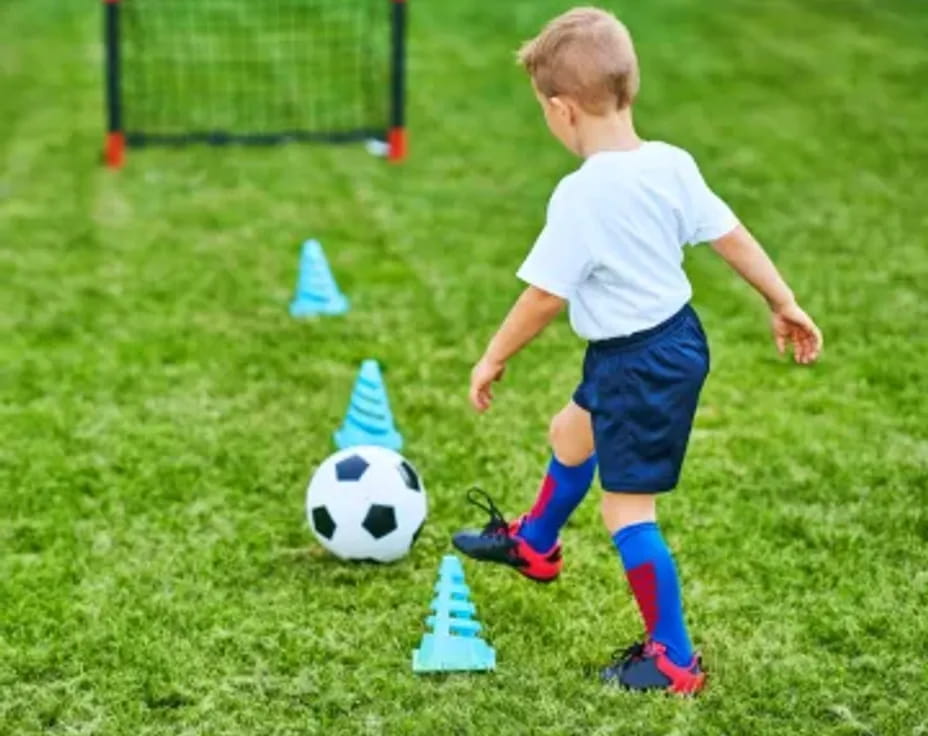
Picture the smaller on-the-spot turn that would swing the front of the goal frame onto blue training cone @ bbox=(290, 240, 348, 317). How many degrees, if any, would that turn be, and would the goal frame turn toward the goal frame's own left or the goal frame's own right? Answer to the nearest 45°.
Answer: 0° — it already faces it

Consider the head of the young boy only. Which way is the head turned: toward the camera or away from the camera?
away from the camera

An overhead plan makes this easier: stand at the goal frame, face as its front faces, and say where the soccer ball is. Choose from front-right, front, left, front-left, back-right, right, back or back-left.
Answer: front

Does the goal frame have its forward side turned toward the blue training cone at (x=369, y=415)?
yes

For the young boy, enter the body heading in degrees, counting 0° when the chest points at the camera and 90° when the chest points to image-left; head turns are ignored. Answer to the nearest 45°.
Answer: approximately 135°

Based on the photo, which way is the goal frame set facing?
toward the camera

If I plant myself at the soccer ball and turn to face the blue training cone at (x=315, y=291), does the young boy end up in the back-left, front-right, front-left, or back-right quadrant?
back-right

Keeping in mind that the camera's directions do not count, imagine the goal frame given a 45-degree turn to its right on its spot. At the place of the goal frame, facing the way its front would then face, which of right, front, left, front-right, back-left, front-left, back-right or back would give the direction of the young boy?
front-left

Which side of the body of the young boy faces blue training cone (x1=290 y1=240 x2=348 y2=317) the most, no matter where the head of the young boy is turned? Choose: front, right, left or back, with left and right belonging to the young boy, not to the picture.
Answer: front
